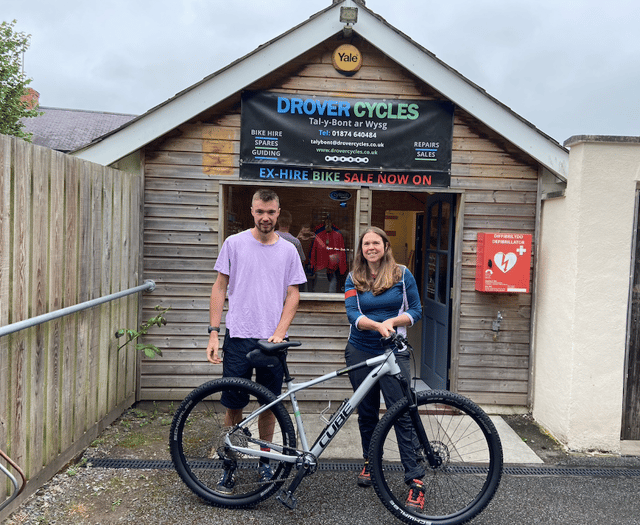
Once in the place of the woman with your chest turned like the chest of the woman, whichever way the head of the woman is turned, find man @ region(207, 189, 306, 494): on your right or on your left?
on your right

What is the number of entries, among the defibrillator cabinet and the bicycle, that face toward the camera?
1

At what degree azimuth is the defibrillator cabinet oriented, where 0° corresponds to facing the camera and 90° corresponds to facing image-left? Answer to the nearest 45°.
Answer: approximately 0°

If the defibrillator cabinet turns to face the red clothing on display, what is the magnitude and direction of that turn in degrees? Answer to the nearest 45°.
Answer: approximately 90° to its right

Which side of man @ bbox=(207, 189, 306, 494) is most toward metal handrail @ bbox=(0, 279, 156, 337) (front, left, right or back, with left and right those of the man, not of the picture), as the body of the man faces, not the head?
right

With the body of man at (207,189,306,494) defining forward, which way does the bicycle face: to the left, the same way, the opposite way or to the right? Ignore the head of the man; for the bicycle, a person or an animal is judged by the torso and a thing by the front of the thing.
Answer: to the left

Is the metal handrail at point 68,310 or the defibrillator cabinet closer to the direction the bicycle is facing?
the defibrillator cabinet

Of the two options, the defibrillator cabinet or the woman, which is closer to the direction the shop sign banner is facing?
the woman
